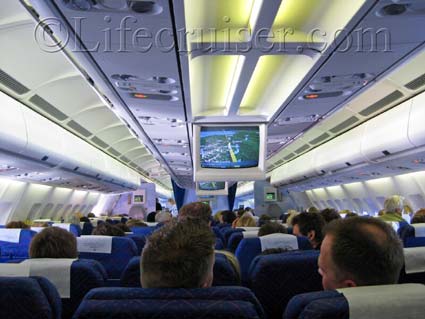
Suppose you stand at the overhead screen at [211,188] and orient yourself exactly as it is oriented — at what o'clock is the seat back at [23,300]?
The seat back is roughly at 12 o'clock from the overhead screen.

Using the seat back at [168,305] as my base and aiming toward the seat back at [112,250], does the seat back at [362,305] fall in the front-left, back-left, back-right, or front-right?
back-right

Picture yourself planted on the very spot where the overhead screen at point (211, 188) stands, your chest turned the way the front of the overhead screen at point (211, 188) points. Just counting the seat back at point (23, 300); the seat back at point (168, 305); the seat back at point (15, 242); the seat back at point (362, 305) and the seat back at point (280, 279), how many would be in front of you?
5

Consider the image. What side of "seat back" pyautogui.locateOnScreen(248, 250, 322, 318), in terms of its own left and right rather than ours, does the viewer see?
back

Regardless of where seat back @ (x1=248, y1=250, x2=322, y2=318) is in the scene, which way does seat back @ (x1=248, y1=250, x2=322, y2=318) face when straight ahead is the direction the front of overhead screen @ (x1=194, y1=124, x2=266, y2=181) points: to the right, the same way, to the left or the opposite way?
the opposite way

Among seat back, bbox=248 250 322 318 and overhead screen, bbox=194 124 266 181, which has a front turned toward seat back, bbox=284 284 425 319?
the overhead screen

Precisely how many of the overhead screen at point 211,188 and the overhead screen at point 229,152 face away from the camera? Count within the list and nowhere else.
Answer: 0

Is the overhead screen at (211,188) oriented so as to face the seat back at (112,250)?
yes

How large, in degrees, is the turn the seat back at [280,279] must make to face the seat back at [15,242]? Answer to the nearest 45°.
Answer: approximately 45° to its left

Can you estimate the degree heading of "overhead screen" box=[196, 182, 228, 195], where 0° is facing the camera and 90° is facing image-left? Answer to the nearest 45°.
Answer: approximately 0°

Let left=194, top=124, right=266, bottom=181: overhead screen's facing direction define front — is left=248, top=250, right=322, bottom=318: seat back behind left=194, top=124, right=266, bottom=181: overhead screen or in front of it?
in front

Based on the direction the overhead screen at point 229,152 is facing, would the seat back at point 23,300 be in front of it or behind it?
in front

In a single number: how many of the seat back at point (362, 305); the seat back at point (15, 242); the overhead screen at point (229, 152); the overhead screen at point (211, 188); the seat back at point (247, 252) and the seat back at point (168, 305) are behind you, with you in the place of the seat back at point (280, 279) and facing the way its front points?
2

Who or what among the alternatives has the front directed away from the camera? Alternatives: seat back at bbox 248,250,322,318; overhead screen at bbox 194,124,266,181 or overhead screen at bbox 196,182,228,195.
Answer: the seat back

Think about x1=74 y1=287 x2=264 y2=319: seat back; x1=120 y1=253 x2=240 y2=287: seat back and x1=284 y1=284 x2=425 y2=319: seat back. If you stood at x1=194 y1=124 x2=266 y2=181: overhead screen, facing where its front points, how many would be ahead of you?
3

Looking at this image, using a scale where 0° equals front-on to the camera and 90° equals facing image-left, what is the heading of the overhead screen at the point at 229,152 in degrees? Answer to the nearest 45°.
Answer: approximately 0°

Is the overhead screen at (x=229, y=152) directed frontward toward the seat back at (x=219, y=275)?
yes

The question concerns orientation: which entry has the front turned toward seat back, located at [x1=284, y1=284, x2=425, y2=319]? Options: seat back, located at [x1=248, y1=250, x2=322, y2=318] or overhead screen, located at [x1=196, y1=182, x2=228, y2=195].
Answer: the overhead screen
